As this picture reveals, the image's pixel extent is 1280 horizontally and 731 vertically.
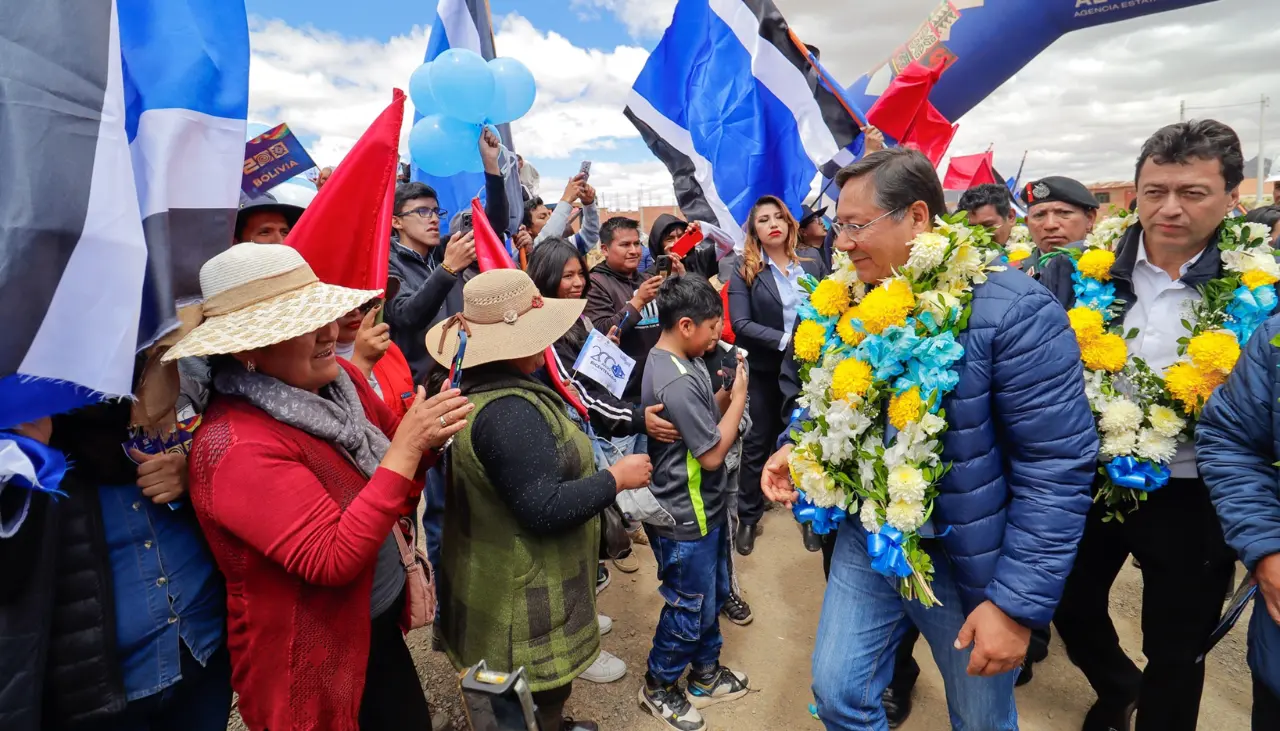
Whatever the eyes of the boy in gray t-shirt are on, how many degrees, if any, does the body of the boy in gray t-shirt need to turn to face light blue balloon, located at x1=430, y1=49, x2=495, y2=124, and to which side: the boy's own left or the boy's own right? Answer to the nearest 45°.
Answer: approximately 135° to the boy's own left

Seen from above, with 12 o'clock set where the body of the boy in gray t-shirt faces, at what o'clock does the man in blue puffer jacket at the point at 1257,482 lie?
The man in blue puffer jacket is roughly at 1 o'clock from the boy in gray t-shirt.

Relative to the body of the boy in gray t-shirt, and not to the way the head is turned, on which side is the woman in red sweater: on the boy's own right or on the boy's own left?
on the boy's own right

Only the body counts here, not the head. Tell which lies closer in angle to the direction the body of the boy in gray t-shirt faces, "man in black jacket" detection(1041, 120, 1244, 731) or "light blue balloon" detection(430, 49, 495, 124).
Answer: the man in black jacket

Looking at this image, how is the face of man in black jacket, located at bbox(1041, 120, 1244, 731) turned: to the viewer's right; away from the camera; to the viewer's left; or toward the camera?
toward the camera

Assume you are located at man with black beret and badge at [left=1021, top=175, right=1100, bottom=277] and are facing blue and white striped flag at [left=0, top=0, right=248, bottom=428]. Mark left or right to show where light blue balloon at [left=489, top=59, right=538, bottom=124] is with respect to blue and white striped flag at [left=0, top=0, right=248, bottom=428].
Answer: right

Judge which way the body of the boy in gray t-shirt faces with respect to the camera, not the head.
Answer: to the viewer's right

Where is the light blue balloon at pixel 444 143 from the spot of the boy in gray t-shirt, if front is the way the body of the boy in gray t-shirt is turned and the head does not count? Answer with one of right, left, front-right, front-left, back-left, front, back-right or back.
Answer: back-left

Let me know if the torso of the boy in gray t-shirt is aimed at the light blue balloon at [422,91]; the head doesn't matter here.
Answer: no

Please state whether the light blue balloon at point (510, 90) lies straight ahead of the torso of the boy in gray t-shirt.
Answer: no

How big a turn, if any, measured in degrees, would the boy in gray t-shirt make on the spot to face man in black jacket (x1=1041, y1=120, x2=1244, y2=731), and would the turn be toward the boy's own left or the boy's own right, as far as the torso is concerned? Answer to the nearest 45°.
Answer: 0° — they already face them

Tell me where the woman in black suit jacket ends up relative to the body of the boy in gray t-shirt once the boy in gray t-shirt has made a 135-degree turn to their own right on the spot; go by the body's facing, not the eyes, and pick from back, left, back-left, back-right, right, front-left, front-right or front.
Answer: back-right

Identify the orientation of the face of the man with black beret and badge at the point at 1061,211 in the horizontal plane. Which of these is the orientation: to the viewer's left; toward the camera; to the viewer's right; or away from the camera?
toward the camera
